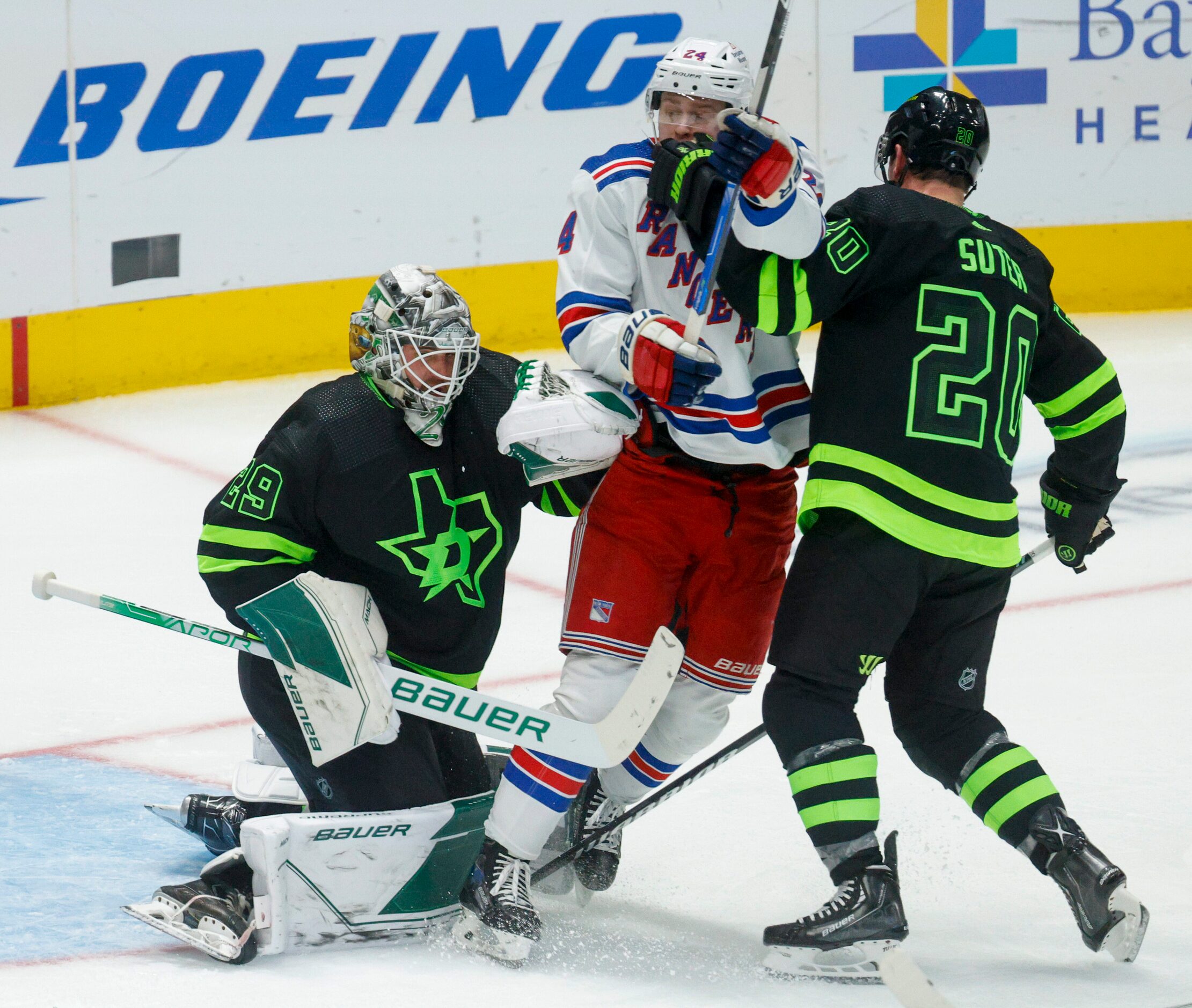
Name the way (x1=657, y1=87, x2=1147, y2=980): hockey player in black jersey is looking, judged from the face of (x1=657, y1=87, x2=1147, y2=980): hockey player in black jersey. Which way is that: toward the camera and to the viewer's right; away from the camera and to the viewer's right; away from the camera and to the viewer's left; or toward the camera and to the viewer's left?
away from the camera and to the viewer's left

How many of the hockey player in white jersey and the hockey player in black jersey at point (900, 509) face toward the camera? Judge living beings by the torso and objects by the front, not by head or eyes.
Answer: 1

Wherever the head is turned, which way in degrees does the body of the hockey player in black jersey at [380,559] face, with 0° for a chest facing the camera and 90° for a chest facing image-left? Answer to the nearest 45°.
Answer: approximately 315°

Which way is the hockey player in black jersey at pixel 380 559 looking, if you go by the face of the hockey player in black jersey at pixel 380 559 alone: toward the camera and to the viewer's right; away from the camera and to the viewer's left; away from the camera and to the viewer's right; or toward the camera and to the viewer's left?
toward the camera and to the viewer's right

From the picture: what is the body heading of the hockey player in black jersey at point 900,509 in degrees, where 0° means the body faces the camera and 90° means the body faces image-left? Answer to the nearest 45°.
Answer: approximately 135°

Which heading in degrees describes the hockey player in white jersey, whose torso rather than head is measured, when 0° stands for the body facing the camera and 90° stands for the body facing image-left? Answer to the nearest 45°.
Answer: approximately 0°
